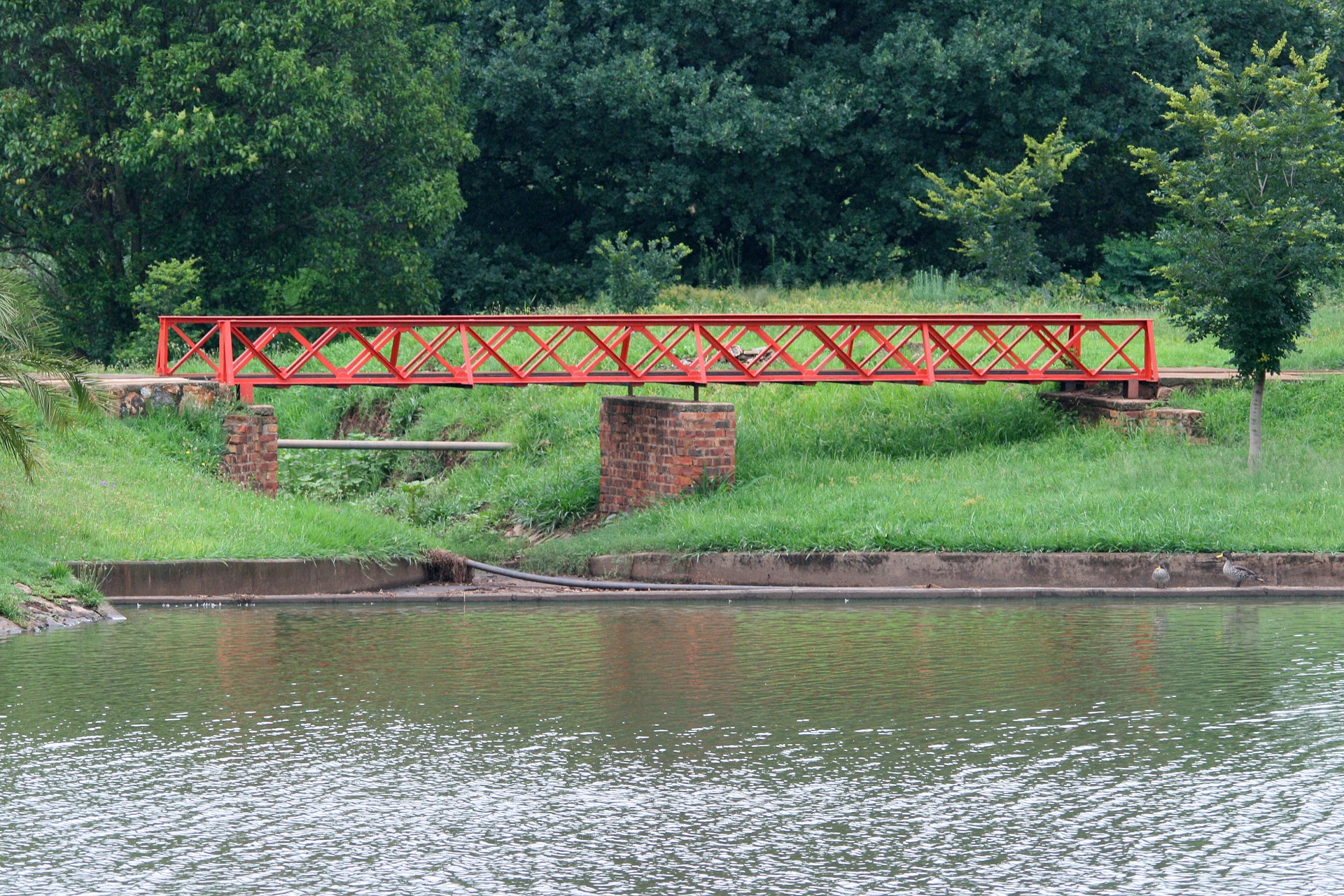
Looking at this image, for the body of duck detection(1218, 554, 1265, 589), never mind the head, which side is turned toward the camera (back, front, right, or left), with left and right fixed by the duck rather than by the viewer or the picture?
left

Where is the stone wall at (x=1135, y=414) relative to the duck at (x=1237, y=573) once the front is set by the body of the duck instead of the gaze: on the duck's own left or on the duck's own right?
on the duck's own right

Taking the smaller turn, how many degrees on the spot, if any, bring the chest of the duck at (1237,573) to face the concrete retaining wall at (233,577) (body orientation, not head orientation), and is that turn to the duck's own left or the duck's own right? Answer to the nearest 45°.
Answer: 0° — it already faces it

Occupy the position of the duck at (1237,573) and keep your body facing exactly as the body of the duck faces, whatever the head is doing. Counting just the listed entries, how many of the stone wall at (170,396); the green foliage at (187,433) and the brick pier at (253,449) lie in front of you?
3

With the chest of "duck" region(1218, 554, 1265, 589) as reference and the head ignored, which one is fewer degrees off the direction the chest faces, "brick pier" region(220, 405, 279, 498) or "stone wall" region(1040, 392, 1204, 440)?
the brick pier

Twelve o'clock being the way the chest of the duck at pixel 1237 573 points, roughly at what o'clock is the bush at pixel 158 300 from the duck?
The bush is roughly at 1 o'clock from the duck.

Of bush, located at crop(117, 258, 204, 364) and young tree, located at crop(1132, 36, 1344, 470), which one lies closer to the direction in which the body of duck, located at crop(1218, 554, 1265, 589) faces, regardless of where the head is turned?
the bush

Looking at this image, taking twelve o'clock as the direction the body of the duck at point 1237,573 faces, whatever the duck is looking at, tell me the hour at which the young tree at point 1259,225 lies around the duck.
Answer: The young tree is roughly at 3 o'clock from the duck.

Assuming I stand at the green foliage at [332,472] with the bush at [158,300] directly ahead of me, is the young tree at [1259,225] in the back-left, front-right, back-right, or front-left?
back-right

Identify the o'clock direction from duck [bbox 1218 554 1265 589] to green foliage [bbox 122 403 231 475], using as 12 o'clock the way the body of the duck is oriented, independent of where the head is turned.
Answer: The green foliage is roughly at 12 o'clock from the duck.
